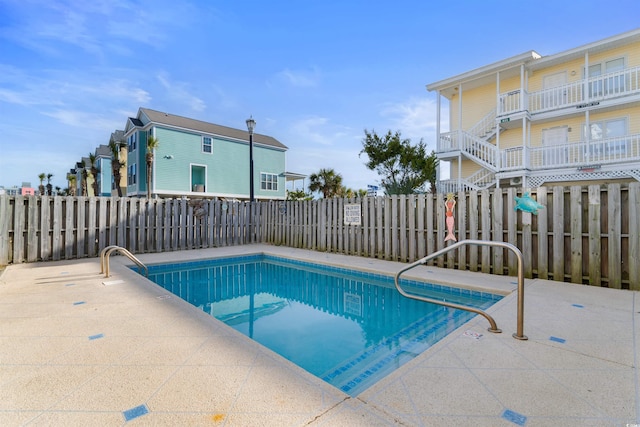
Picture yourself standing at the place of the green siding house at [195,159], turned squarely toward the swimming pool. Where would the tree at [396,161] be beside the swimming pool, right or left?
left

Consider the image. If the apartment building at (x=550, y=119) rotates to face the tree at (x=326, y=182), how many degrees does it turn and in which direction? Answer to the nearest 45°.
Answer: approximately 45° to its right

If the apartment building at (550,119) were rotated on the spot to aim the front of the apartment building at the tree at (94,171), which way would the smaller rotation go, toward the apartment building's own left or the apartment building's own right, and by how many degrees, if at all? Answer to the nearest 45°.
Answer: approximately 45° to the apartment building's own right

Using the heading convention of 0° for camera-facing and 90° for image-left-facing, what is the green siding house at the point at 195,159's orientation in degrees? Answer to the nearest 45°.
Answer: approximately 45°

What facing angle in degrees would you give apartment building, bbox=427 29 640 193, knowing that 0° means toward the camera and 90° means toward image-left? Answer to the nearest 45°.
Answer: approximately 45°

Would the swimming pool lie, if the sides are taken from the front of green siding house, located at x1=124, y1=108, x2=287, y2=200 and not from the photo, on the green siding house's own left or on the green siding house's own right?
on the green siding house's own left

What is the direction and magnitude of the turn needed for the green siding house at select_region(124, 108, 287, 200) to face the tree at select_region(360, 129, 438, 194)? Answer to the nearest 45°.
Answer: approximately 90° to its left
